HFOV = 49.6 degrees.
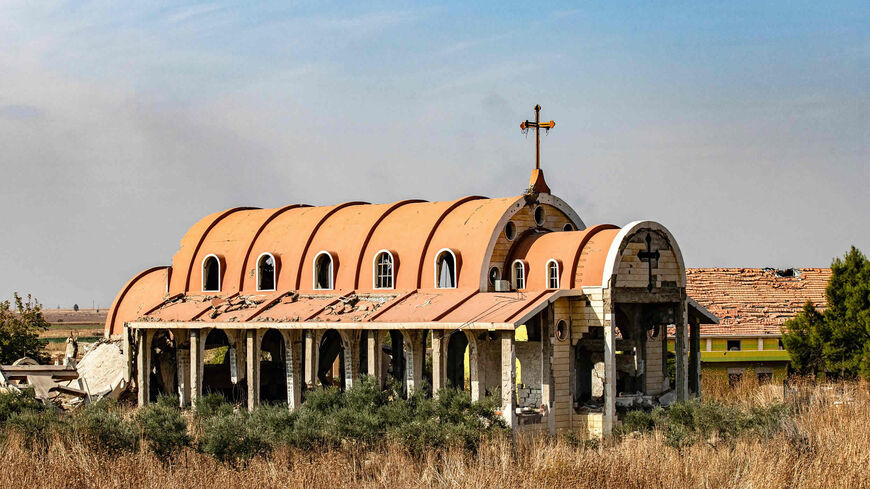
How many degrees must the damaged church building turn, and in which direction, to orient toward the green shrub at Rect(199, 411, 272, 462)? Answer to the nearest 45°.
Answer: approximately 90° to its right

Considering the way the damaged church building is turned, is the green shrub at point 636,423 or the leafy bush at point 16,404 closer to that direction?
the green shrub

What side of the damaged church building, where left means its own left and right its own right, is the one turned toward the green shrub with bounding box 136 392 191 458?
right

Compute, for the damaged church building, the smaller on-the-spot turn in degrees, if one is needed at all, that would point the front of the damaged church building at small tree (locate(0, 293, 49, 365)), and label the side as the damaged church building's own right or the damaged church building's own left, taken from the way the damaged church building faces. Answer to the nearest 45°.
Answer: approximately 180°

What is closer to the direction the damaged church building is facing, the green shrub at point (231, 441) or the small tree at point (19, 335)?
the green shrub

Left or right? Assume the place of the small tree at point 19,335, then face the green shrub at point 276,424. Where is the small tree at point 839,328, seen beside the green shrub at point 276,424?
left

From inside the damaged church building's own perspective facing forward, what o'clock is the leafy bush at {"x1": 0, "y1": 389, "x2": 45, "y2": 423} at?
The leafy bush is roughly at 4 o'clock from the damaged church building.

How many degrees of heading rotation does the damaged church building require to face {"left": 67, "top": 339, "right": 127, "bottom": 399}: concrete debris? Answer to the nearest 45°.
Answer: approximately 180°

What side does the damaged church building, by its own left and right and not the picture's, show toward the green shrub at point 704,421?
front

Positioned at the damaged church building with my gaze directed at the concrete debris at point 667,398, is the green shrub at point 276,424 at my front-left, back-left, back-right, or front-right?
back-right

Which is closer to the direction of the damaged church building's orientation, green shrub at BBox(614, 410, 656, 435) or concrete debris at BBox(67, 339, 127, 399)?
the green shrub

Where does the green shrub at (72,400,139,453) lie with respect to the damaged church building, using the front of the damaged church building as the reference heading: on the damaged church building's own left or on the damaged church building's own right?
on the damaged church building's own right

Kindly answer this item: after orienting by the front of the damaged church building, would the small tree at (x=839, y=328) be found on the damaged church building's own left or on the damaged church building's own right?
on the damaged church building's own left

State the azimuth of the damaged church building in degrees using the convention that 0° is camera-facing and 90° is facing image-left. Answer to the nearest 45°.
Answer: approximately 315°
